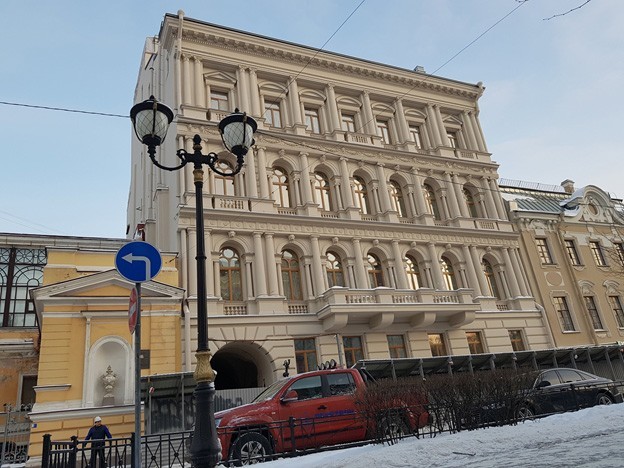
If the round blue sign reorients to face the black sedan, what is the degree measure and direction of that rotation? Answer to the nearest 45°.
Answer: approximately 90° to its left

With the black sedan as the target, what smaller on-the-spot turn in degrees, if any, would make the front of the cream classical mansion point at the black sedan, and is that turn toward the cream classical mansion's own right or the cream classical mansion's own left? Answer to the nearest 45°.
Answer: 0° — it already faces it

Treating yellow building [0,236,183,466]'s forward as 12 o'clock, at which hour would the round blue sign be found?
The round blue sign is roughly at 12 o'clock from the yellow building.

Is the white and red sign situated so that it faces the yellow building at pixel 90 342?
no

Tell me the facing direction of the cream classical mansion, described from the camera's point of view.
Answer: facing the viewer and to the right of the viewer

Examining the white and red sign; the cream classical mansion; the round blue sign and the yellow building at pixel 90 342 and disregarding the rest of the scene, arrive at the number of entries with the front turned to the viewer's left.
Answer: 1

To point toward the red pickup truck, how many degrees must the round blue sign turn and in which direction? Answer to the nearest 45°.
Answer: approximately 135° to its left

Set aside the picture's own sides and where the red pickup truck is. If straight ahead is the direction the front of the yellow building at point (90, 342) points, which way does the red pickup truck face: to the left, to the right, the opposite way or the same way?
to the right

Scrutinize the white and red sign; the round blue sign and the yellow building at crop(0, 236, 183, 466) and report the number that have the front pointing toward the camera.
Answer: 2

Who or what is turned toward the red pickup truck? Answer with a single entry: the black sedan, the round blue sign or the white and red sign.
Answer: the black sedan

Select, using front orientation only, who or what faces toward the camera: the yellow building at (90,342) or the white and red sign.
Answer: the yellow building

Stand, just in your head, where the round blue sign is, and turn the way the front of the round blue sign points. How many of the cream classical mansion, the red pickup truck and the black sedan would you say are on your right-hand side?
0

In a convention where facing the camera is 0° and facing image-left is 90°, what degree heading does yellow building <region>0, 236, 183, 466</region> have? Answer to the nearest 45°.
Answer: approximately 0°

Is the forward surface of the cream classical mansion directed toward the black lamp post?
no

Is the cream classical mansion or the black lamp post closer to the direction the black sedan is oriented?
the black lamp post

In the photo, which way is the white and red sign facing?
to the viewer's left

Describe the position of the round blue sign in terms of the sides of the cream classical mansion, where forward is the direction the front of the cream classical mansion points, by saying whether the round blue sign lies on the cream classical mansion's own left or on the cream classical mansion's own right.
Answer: on the cream classical mansion's own right
